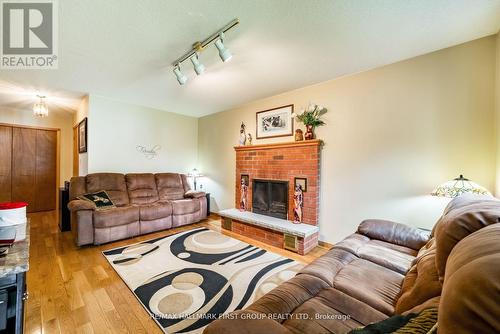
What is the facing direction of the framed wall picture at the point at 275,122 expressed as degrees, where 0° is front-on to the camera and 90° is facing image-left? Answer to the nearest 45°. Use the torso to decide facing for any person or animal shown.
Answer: approximately 45°

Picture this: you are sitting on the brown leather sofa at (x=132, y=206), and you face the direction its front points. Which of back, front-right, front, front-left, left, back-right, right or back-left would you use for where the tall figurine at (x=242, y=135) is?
front-left

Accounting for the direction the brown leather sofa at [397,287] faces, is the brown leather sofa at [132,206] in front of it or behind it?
in front

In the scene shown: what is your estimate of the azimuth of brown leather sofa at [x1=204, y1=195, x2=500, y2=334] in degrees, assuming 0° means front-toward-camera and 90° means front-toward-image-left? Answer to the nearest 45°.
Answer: approximately 90°

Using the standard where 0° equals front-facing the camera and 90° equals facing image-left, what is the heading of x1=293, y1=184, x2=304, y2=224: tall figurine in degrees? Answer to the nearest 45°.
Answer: approximately 45°

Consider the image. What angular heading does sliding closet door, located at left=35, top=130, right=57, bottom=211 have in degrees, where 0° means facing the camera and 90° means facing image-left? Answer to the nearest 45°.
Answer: approximately 0°
